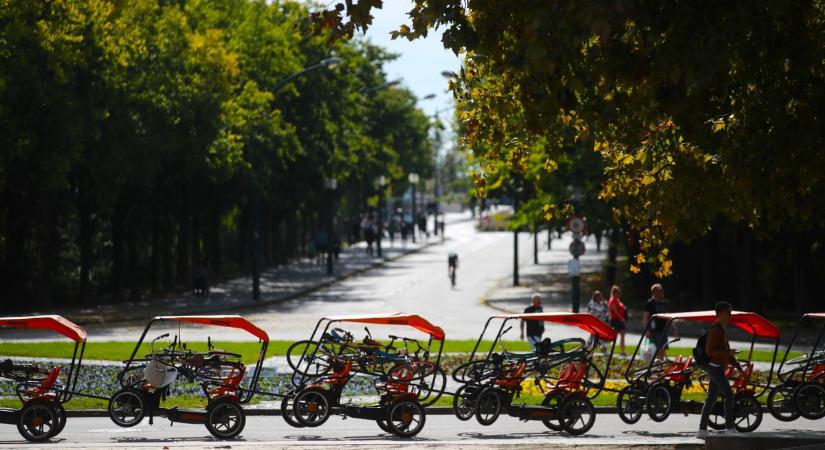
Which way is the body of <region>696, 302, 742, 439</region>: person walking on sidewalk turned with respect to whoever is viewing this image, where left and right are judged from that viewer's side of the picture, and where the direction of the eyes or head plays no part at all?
facing to the right of the viewer
